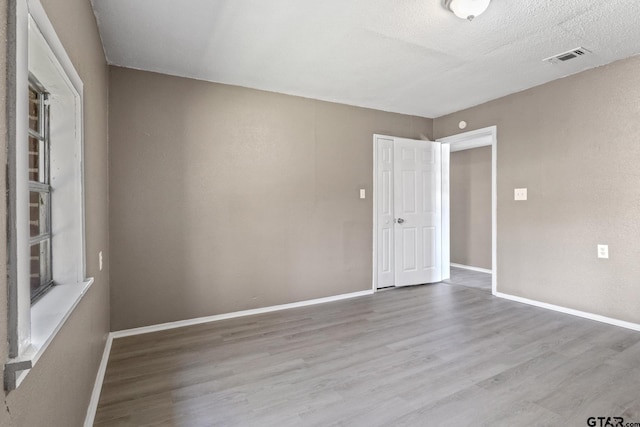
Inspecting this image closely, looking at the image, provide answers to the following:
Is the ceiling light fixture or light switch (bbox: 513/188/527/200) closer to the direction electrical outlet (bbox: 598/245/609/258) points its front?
the ceiling light fixture

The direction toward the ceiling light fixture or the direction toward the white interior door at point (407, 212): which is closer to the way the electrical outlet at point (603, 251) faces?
the ceiling light fixture

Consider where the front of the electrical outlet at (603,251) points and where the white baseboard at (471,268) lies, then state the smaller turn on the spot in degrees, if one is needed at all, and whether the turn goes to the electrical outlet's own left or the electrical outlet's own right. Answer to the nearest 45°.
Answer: approximately 135° to the electrical outlet's own right

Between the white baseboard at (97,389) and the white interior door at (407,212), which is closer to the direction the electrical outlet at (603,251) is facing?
the white baseboard

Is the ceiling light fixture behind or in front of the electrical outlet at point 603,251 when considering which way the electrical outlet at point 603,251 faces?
in front

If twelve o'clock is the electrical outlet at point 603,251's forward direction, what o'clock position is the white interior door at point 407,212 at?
The white interior door is roughly at 3 o'clock from the electrical outlet.

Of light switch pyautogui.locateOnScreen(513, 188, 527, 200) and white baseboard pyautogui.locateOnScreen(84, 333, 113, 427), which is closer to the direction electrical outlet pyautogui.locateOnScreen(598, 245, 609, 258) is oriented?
the white baseboard
